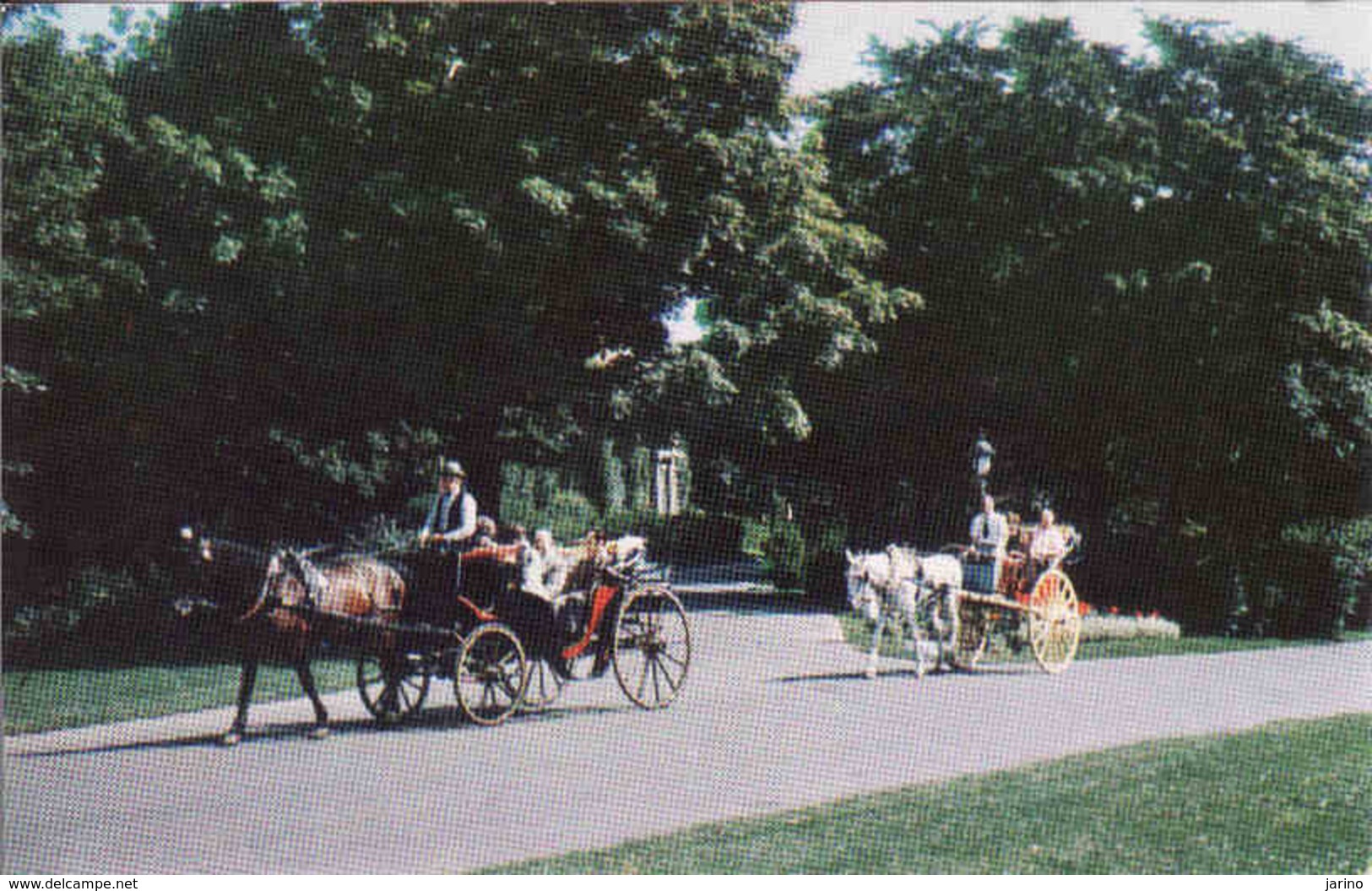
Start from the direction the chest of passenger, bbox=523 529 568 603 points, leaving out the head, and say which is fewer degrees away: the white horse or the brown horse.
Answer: the brown horse

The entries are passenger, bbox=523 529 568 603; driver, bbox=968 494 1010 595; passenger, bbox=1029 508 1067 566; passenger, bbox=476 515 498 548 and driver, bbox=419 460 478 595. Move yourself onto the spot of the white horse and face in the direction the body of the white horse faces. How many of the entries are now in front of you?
3

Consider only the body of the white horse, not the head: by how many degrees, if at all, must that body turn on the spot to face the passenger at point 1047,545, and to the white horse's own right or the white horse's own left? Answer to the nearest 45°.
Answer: approximately 180°

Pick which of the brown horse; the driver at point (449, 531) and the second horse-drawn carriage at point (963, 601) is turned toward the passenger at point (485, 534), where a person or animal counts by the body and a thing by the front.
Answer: the second horse-drawn carriage

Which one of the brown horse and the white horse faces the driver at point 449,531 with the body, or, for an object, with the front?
the white horse

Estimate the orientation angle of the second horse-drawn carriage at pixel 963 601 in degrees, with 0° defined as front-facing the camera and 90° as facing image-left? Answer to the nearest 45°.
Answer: approximately 45°

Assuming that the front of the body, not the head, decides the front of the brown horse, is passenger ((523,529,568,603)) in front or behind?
behind

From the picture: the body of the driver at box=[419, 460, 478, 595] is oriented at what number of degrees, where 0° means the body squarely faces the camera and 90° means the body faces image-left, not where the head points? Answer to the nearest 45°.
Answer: approximately 45°
